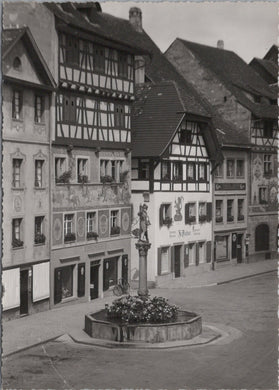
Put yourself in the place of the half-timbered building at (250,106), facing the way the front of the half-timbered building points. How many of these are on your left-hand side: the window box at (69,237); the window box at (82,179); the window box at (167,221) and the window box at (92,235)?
0

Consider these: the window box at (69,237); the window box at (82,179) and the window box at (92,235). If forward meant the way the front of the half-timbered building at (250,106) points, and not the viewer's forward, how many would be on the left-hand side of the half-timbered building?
0

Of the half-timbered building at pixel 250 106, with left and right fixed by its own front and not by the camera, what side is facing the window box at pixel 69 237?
right

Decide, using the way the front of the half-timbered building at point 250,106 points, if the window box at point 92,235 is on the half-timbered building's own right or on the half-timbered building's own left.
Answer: on the half-timbered building's own right

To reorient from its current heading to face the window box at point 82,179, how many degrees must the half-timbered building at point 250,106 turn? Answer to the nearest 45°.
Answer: approximately 90° to its right
